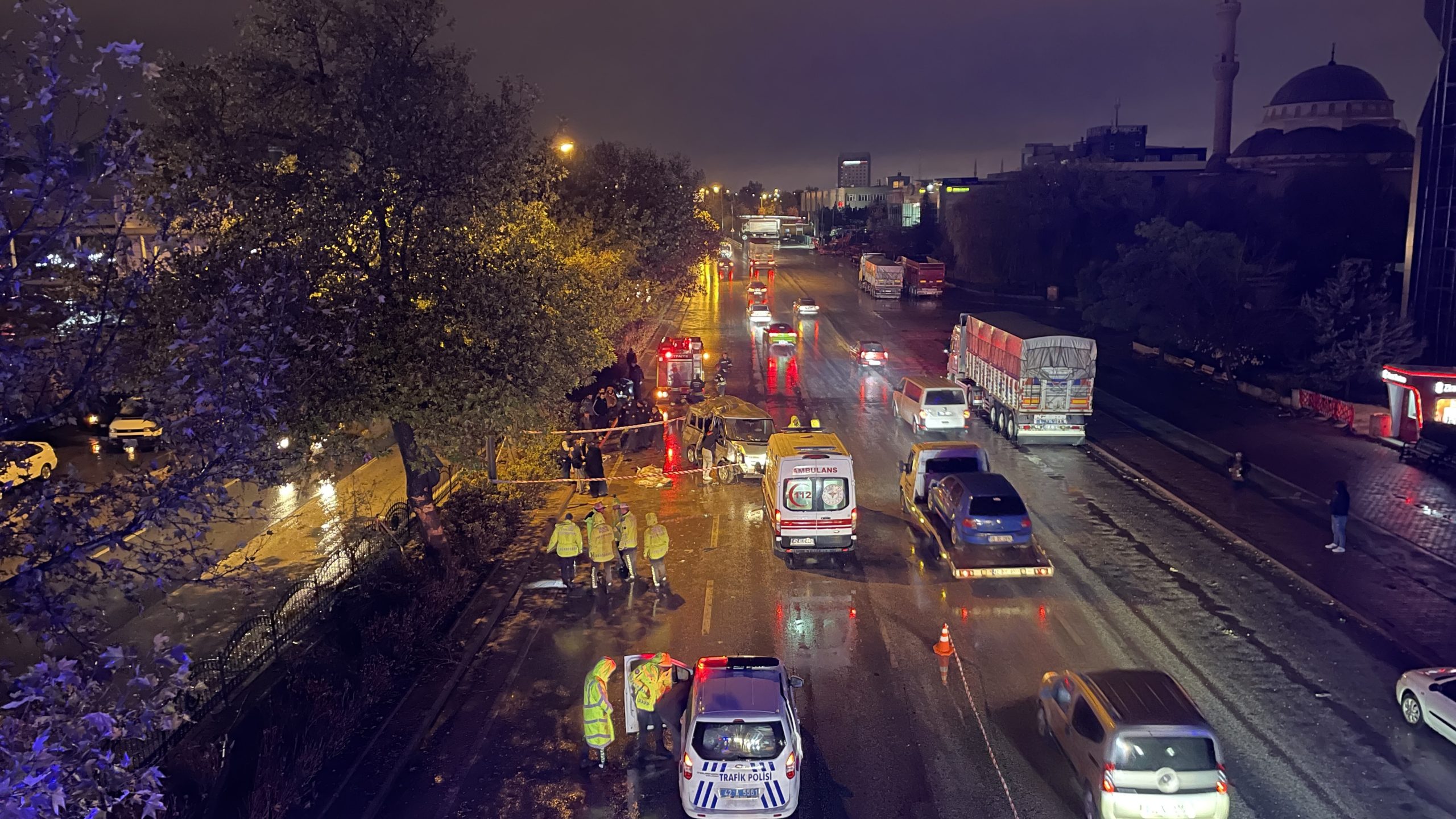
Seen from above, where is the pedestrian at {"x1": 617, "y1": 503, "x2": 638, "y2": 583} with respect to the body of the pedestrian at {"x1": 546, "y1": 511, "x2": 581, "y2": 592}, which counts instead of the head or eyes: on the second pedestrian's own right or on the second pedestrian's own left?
on the second pedestrian's own right

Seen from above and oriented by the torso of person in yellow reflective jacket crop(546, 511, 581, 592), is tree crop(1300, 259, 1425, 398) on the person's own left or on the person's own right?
on the person's own right

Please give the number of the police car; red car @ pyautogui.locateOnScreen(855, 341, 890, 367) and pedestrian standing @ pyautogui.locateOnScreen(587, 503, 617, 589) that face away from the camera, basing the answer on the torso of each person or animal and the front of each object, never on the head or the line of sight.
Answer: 3

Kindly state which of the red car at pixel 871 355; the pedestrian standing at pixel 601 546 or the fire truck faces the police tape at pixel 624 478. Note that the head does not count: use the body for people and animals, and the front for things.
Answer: the pedestrian standing

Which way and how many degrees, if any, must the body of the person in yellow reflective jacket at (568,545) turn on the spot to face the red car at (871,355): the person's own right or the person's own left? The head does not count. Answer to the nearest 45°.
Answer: approximately 45° to the person's own right

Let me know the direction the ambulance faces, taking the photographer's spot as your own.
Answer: facing away from the viewer

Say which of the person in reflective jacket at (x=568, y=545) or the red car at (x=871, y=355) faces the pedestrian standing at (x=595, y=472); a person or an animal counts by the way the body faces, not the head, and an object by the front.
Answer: the person in reflective jacket at (x=568, y=545)

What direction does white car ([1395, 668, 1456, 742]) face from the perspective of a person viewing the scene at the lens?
facing away from the viewer and to the left of the viewer

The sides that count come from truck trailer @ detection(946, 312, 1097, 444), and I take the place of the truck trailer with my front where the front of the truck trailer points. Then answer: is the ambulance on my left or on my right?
on my left

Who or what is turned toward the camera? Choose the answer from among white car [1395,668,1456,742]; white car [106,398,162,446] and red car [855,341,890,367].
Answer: white car [106,398,162,446]

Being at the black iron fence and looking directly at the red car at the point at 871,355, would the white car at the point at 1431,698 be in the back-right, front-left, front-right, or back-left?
front-right

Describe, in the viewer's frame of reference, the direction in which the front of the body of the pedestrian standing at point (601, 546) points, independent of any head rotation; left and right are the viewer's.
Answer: facing away from the viewer

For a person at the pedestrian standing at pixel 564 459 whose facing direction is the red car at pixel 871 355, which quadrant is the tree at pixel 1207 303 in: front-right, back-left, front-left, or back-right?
front-right

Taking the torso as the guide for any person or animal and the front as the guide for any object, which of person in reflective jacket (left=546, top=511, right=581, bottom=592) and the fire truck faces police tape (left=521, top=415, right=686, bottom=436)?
the person in reflective jacket

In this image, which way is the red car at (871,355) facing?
away from the camera

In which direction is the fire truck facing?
away from the camera

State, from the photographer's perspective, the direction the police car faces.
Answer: facing away from the viewer
